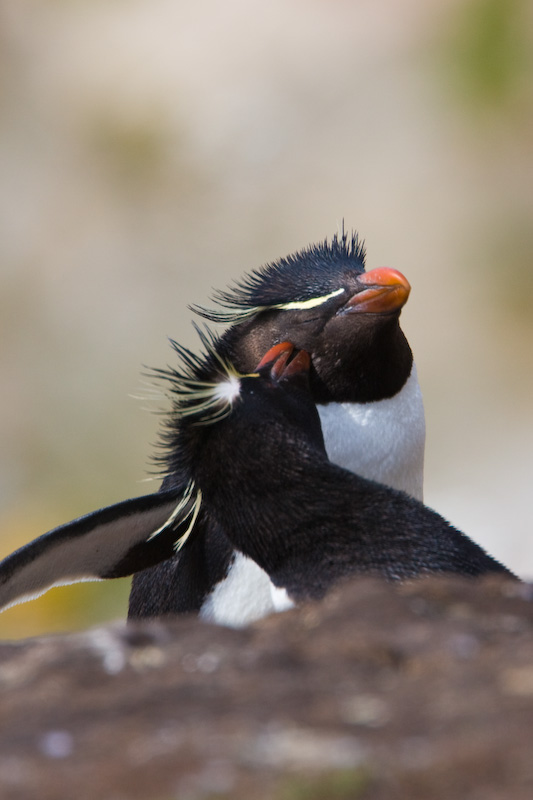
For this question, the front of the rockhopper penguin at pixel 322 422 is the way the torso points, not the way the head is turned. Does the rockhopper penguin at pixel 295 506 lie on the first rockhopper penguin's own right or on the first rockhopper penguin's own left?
on the first rockhopper penguin's own right
